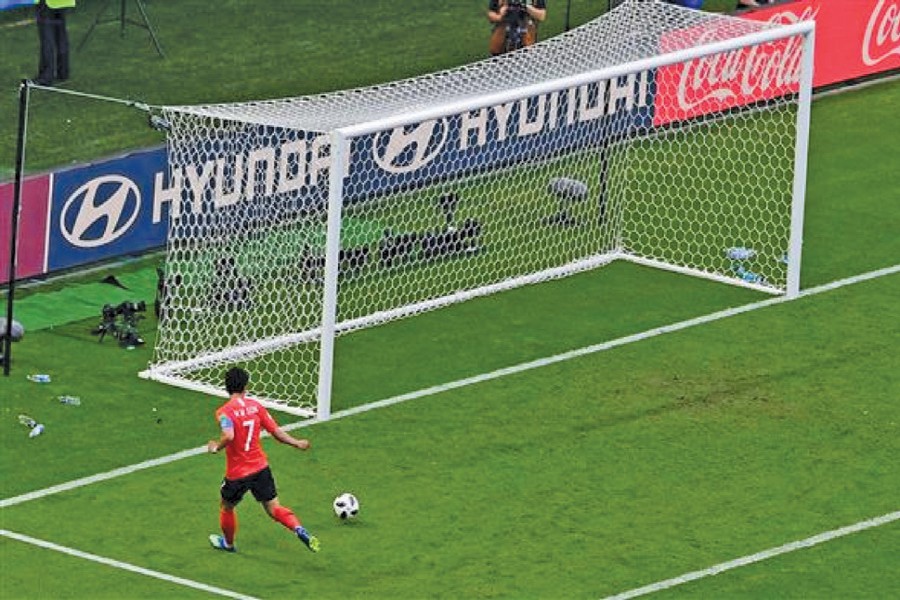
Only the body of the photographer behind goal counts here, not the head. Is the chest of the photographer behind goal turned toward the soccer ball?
yes

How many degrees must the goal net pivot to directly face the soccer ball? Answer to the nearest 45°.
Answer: approximately 45° to its right

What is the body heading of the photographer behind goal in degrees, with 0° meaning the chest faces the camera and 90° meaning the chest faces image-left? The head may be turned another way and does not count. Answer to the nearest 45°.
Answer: approximately 0°

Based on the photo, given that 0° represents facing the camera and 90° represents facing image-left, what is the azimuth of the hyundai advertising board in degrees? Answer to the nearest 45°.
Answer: approximately 315°
